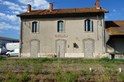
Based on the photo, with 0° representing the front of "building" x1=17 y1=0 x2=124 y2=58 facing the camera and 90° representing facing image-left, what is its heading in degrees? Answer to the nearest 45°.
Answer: approximately 0°
